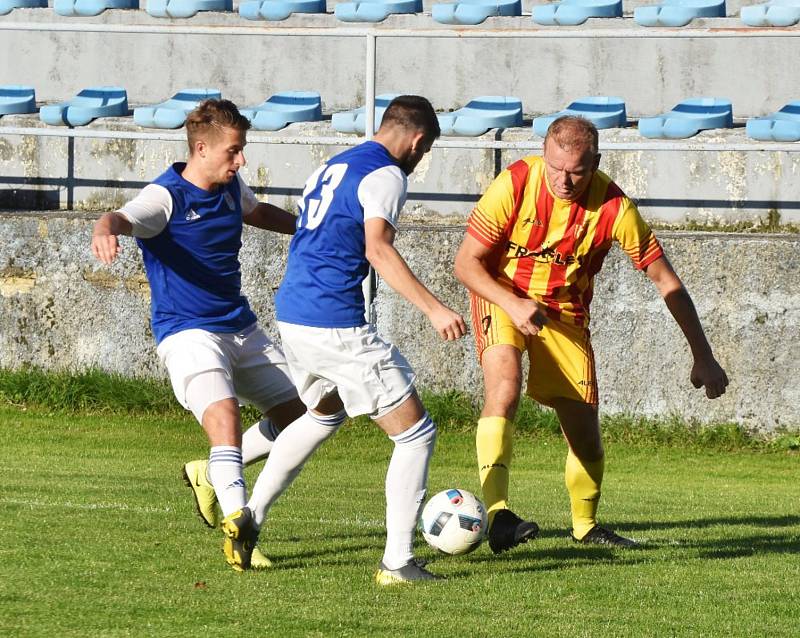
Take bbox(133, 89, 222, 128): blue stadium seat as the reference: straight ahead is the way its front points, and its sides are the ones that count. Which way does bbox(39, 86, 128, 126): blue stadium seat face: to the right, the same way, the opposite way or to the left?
the same way

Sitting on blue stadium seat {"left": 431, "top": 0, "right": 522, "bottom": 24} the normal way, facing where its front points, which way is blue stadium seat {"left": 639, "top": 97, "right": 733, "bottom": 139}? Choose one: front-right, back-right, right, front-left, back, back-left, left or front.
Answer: left

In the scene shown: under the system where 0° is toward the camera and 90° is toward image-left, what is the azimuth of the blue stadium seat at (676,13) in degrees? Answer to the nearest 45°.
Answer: approximately 45°

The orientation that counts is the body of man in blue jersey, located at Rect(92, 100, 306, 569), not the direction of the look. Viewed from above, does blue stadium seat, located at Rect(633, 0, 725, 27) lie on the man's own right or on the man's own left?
on the man's own left

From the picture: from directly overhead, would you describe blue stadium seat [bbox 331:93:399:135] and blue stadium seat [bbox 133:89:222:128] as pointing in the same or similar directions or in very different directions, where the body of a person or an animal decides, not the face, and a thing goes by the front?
same or similar directions

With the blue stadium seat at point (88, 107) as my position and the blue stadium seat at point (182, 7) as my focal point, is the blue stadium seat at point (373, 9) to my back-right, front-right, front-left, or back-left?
front-right

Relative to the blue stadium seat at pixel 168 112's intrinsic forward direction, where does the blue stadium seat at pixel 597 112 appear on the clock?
the blue stadium seat at pixel 597 112 is roughly at 8 o'clock from the blue stadium seat at pixel 168 112.

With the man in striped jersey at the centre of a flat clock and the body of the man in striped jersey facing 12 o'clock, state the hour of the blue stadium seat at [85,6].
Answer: The blue stadium seat is roughly at 5 o'clock from the man in striped jersey.

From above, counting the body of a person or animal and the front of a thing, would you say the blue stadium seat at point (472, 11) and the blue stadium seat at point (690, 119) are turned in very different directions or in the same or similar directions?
same or similar directions

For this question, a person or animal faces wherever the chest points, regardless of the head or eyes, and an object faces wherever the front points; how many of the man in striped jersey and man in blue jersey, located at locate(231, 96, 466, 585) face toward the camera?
1

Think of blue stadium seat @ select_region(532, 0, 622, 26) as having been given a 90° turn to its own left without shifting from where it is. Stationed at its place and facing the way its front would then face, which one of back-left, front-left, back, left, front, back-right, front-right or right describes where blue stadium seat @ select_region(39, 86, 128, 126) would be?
back-right

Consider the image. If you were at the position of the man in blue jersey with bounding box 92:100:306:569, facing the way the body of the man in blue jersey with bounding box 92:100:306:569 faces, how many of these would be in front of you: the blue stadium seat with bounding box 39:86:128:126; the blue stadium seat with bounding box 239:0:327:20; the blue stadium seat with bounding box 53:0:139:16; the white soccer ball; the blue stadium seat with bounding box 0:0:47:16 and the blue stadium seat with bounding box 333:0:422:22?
1

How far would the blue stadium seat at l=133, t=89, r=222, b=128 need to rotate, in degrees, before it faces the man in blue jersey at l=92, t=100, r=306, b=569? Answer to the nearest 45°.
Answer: approximately 45° to its left

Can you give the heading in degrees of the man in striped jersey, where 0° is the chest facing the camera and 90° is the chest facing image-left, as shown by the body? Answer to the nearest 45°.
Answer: approximately 0°

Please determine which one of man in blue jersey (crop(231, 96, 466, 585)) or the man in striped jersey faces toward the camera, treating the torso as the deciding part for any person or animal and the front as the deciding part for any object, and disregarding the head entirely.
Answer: the man in striped jersey

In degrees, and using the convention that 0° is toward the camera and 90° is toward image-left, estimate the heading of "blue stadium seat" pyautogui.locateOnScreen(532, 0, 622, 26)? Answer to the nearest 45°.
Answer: approximately 45°

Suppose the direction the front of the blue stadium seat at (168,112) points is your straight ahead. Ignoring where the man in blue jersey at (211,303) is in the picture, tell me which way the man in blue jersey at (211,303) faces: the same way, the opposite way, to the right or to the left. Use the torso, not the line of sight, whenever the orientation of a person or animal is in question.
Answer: to the left

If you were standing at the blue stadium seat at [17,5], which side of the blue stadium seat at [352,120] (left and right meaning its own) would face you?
right
